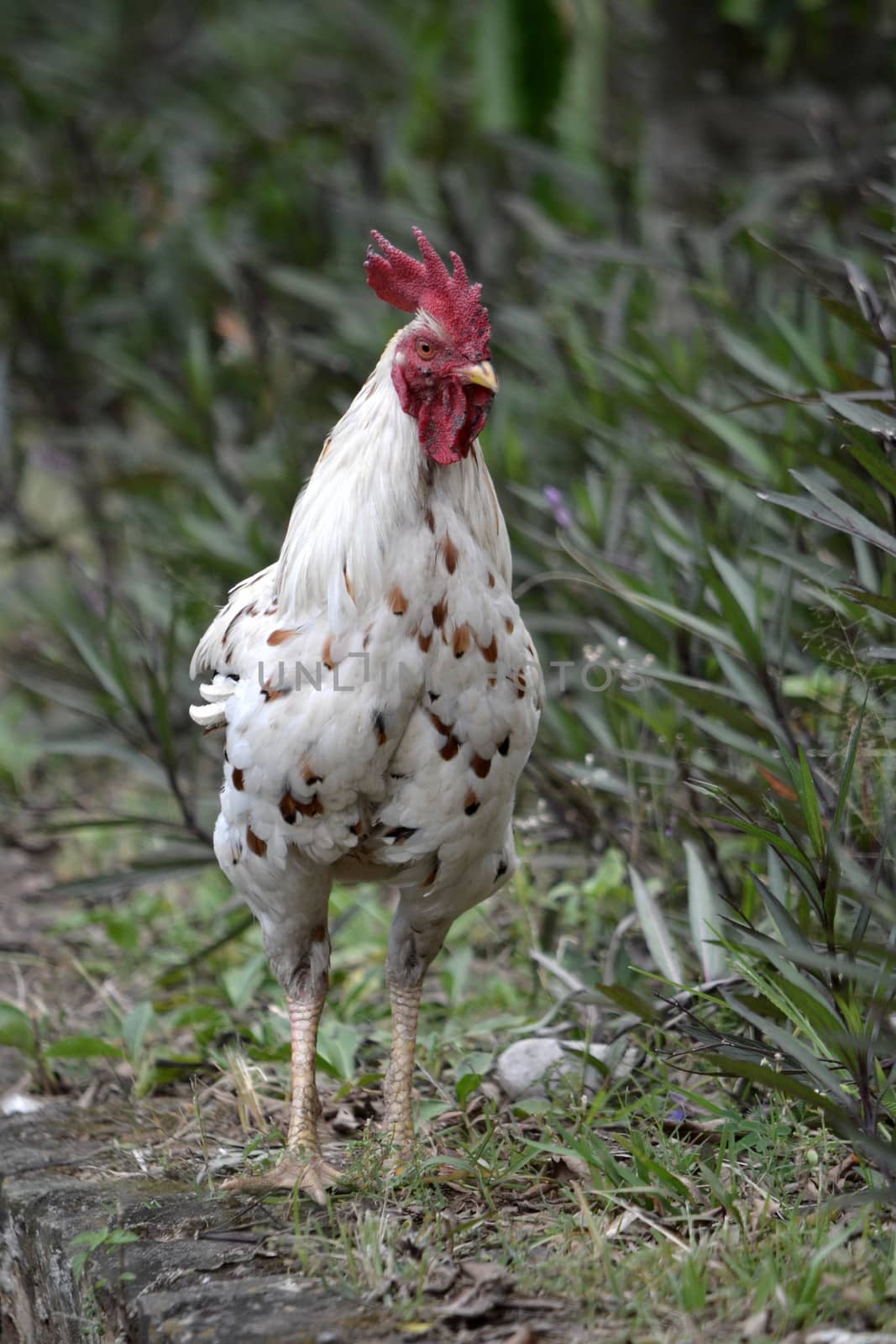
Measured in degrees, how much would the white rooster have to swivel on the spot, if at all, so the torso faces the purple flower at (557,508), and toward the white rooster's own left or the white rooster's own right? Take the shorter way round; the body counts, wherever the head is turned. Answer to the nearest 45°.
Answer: approximately 135° to the white rooster's own left

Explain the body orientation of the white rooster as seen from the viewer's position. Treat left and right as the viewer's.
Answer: facing the viewer and to the right of the viewer
